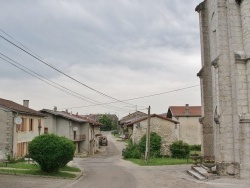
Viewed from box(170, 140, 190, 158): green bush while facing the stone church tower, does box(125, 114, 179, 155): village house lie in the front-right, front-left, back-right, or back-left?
back-right

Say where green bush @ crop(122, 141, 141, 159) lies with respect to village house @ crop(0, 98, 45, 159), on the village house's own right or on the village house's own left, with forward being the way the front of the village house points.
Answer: on the village house's own left

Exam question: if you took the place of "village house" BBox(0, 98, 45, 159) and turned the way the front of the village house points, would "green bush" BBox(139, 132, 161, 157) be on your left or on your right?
on your left

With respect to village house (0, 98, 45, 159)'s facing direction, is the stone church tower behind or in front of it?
in front

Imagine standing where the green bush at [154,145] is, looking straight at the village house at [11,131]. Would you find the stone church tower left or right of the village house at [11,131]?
left

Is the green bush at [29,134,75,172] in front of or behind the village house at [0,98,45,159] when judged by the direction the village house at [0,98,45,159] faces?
in front

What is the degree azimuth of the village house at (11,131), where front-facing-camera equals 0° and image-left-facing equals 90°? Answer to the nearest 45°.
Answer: approximately 315°

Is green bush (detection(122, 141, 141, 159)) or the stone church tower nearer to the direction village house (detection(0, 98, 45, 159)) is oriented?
the stone church tower

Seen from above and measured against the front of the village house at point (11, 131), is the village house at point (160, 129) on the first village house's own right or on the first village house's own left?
on the first village house's own left
